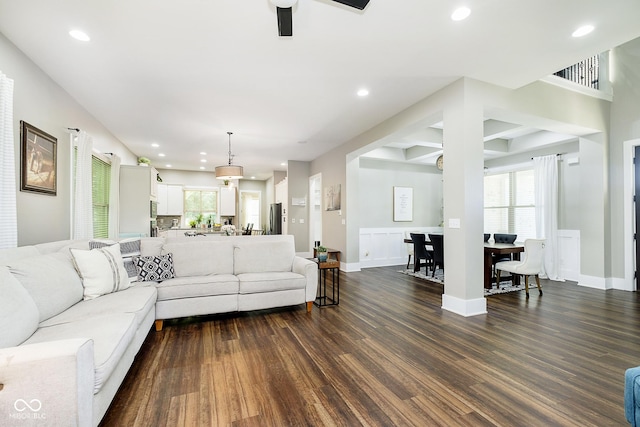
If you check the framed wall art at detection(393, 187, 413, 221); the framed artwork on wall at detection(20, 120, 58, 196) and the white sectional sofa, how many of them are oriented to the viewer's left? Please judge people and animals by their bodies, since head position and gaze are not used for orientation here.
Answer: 0

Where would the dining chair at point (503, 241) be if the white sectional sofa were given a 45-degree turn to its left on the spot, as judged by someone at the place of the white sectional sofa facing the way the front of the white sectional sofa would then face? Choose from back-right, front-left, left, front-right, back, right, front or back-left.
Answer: front

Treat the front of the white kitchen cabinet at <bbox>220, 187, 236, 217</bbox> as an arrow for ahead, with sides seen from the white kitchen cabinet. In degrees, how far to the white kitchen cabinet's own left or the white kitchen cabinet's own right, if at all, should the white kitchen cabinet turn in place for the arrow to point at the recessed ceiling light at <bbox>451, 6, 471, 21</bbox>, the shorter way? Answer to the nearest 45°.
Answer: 0° — it already faces it

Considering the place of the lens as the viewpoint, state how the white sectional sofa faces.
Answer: facing the viewer and to the right of the viewer

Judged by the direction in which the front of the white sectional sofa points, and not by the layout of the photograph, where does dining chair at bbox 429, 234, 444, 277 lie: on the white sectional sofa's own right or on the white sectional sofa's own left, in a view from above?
on the white sectional sofa's own left

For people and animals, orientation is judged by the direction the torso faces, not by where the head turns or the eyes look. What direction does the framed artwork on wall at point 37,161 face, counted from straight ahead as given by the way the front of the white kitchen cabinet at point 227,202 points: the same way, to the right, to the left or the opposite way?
to the left

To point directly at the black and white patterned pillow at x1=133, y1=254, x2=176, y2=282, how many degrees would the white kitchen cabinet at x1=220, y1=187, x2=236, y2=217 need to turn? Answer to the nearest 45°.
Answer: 0° — it already faces it

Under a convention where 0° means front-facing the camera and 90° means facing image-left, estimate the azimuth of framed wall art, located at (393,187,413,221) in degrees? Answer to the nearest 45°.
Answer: approximately 315°

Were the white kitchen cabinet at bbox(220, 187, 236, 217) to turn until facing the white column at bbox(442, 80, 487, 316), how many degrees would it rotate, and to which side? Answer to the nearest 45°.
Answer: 0° — it already faces it

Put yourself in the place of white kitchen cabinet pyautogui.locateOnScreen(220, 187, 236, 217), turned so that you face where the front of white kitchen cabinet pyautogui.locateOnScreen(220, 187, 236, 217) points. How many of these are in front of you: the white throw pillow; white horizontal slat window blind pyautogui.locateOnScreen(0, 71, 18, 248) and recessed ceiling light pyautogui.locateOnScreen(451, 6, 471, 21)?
3

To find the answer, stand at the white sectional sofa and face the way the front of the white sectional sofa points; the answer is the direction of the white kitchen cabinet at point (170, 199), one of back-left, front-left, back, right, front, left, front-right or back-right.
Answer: back-left

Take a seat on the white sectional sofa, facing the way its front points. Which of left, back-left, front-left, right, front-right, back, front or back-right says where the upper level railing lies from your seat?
front-left

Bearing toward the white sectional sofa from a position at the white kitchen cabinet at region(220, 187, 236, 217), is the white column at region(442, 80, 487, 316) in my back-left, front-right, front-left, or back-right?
front-left

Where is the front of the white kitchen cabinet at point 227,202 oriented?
toward the camera

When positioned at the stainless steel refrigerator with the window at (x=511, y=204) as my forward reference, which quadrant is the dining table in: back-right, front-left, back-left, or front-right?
front-right

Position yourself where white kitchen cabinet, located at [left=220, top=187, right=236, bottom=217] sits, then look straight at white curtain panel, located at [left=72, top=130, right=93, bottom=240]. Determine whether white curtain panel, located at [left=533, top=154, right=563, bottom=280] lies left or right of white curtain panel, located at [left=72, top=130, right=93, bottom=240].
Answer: left
